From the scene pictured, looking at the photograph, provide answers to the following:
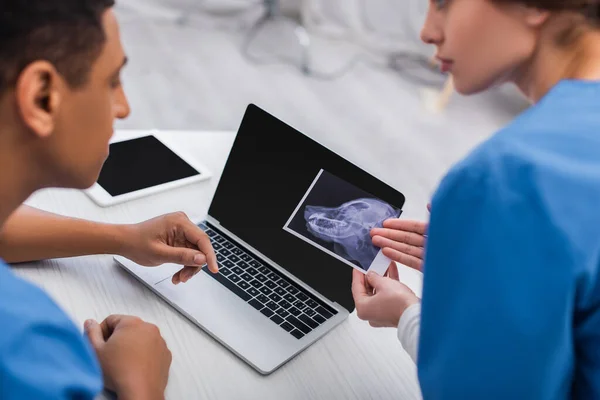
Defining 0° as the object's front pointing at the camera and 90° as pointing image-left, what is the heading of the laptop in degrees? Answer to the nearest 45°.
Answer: approximately 45°

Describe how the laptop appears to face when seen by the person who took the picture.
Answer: facing the viewer and to the left of the viewer
